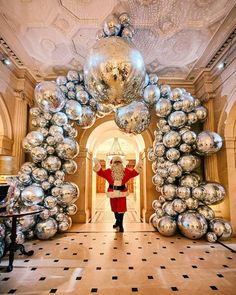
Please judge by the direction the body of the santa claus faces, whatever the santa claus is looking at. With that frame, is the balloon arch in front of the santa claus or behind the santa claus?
in front

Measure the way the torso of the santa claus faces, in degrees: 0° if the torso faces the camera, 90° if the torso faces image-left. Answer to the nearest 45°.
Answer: approximately 0°
